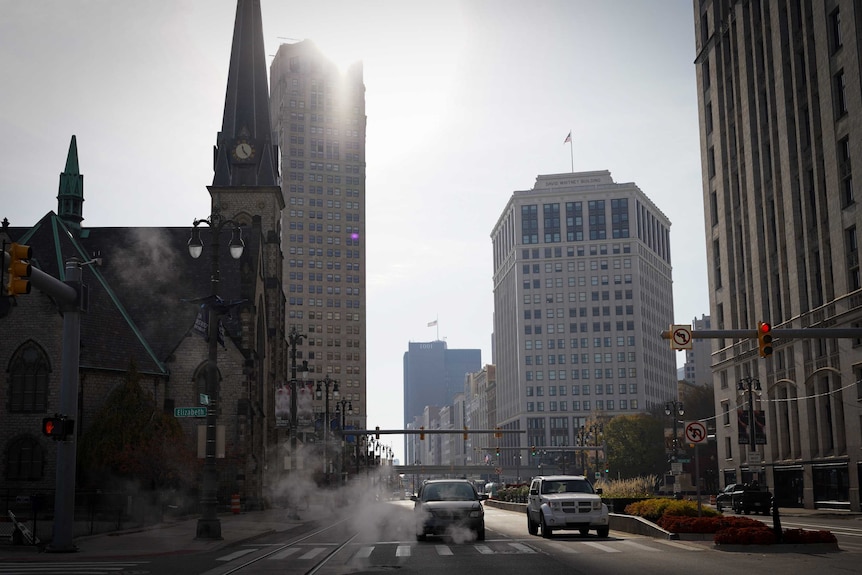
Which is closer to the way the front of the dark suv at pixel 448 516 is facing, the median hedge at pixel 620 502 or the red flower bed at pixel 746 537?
the red flower bed

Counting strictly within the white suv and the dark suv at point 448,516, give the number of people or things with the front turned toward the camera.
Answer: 2

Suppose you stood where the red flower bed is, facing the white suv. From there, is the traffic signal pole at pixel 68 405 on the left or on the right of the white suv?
left

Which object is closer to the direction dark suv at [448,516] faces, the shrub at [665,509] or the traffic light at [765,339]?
the traffic light

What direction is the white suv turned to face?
toward the camera

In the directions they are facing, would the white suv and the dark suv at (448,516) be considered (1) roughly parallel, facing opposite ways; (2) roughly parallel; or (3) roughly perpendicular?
roughly parallel

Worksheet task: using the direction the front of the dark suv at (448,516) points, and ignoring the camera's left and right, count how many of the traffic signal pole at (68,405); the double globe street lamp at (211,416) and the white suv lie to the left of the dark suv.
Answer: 1

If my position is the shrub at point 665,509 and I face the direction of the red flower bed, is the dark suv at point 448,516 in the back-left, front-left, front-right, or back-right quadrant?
front-right

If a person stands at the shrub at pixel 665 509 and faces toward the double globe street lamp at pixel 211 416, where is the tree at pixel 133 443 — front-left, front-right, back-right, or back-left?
front-right

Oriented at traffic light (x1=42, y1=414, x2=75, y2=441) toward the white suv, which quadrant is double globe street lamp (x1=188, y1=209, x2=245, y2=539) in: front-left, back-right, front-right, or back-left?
front-left

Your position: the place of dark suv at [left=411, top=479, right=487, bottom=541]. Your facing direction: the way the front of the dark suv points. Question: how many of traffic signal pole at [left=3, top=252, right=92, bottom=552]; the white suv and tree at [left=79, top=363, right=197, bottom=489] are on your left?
1

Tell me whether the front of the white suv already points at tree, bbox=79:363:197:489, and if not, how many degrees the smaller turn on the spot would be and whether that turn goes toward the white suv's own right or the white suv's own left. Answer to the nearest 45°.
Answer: approximately 135° to the white suv's own right

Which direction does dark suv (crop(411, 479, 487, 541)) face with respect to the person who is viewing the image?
facing the viewer

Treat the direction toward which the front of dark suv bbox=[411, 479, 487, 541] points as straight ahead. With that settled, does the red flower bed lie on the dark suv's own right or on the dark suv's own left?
on the dark suv's own left

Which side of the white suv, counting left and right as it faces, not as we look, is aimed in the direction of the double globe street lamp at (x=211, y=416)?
right

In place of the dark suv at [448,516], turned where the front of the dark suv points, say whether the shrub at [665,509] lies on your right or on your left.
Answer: on your left

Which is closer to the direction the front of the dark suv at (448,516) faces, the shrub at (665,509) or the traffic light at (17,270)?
the traffic light
